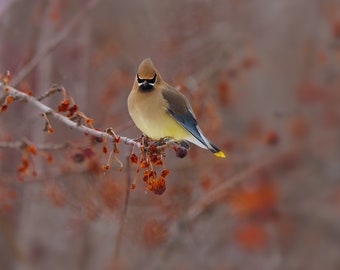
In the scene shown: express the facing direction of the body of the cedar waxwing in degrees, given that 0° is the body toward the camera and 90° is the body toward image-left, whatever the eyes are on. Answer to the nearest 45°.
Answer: approximately 45°
